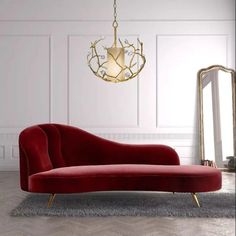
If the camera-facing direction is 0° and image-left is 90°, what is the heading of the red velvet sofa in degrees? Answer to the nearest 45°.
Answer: approximately 0°
